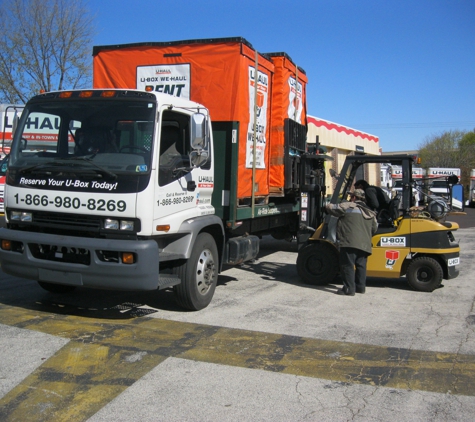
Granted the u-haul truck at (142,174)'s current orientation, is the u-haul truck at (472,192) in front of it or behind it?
behind

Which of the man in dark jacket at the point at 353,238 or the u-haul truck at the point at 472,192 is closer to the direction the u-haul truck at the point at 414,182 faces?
the man in dark jacket

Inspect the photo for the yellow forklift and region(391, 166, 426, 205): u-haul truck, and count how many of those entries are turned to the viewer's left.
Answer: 1

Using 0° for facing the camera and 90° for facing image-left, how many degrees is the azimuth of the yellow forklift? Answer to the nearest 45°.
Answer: approximately 90°

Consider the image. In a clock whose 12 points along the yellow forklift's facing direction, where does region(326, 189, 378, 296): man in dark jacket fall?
The man in dark jacket is roughly at 11 o'clock from the yellow forklift.

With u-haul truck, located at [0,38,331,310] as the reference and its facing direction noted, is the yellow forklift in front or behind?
behind

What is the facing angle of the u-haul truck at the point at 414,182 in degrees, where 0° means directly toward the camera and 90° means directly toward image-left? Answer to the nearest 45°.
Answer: approximately 0°

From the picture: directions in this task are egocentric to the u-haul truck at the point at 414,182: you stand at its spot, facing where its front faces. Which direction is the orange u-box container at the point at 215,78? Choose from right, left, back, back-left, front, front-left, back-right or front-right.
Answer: front-right

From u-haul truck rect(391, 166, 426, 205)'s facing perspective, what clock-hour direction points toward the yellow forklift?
The yellow forklift is roughly at 12 o'clock from the u-haul truck.

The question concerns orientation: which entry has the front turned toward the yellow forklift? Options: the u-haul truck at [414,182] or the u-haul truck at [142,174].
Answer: the u-haul truck at [414,182]

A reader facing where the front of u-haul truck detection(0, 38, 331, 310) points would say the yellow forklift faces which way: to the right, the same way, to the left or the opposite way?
to the right

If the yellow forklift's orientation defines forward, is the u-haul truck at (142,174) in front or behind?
in front
